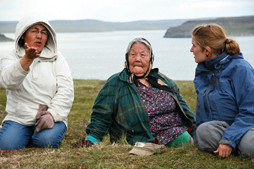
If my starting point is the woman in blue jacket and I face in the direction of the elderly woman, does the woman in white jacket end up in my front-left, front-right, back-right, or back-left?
front-left

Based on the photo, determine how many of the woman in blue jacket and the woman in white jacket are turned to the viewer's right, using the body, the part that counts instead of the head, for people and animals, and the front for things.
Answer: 0

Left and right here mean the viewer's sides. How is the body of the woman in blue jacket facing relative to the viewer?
facing the viewer and to the left of the viewer

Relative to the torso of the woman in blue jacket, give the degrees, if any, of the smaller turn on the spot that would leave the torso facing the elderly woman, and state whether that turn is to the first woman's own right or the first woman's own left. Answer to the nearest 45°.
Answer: approximately 90° to the first woman's own right

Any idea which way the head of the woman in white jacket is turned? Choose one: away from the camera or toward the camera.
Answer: toward the camera

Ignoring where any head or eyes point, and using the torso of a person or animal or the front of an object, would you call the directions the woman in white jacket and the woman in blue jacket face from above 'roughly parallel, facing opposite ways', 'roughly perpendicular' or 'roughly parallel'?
roughly perpendicular

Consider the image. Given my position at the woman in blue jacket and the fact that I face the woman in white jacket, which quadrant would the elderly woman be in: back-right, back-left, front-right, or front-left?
front-right

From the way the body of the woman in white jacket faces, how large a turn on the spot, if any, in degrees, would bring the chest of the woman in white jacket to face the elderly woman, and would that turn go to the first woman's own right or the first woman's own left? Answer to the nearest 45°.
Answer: approximately 45° to the first woman's own left

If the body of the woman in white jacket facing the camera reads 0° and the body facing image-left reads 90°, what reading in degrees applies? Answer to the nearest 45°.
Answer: approximately 0°

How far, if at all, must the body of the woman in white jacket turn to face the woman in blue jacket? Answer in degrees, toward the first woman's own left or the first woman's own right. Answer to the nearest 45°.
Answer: approximately 45° to the first woman's own left

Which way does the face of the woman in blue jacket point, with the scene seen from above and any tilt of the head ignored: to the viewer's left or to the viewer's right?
to the viewer's left

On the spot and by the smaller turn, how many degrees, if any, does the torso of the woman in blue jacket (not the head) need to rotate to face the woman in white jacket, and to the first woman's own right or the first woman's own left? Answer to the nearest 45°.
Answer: approximately 45° to the first woman's own right
